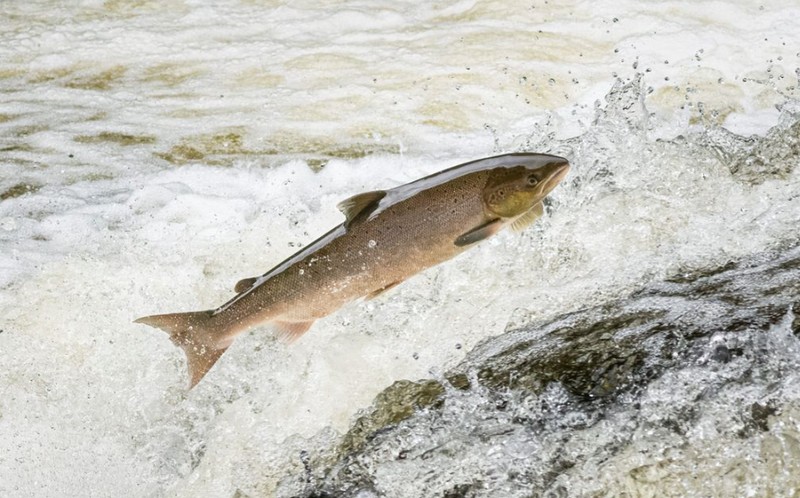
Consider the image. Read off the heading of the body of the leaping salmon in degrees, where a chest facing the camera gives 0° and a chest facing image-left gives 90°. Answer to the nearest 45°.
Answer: approximately 270°

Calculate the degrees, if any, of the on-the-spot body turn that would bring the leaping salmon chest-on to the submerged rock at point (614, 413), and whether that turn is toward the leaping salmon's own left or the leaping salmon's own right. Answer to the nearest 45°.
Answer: approximately 45° to the leaping salmon's own right
